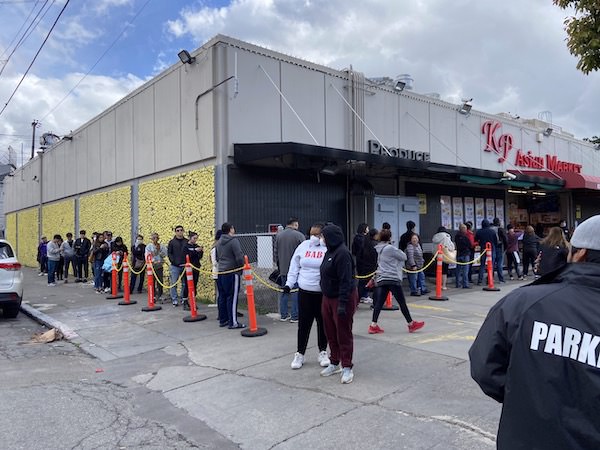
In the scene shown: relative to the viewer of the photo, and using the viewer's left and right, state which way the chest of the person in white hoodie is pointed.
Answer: facing the viewer

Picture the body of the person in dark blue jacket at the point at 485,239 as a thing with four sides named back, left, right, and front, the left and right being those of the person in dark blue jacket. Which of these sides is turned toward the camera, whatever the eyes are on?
back

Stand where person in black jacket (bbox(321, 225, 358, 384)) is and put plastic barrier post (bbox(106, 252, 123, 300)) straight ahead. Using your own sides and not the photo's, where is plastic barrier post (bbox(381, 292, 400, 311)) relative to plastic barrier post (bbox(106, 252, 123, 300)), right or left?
right

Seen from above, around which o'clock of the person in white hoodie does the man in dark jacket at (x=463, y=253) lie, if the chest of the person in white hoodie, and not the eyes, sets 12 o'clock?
The man in dark jacket is roughly at 7 o'clock from the person in white hoodie.

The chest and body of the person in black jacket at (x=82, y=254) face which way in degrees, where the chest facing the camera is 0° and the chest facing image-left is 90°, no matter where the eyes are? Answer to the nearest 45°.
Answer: approximately 0°

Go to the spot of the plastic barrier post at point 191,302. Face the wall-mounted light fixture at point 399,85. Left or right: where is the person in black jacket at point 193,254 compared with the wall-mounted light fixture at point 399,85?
left

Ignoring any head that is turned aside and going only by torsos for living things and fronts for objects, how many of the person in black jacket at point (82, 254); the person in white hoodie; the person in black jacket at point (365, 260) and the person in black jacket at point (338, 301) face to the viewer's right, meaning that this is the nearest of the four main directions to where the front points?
1

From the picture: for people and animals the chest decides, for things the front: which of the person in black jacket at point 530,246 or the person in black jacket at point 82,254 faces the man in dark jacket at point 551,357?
the person in black jacket at point 82,254

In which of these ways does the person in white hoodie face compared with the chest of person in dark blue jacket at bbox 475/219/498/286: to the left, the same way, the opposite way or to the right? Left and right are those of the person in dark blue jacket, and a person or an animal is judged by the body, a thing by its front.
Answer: the opposite way
